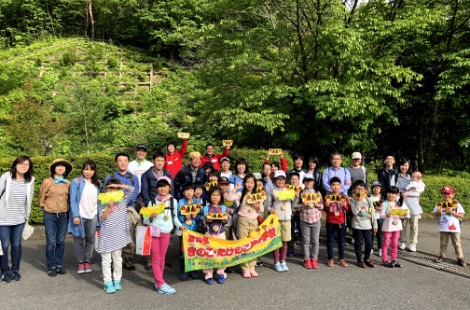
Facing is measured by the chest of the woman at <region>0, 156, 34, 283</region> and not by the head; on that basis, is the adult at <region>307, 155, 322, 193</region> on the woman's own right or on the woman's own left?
on the woman's own left

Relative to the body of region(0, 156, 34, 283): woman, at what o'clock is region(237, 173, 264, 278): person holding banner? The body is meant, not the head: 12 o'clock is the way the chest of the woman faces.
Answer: The person holding banner is roughly at 10 o'clock from the woman.

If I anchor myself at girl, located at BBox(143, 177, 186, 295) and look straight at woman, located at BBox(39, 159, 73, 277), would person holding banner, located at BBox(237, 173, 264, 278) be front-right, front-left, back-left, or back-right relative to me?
back-right

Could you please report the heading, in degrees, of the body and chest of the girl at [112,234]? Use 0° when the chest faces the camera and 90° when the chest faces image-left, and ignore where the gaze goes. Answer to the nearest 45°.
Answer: approximately 0°

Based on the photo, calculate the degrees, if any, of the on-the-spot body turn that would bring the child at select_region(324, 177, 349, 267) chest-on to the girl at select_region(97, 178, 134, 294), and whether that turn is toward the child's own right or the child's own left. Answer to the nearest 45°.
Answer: approximately 45° to the child's own right

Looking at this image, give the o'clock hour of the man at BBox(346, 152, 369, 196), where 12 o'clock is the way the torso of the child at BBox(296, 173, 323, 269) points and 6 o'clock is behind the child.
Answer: The man is roughly at 7 o'clock from the child.

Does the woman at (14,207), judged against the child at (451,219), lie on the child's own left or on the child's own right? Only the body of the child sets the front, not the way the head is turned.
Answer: on the child's own right
